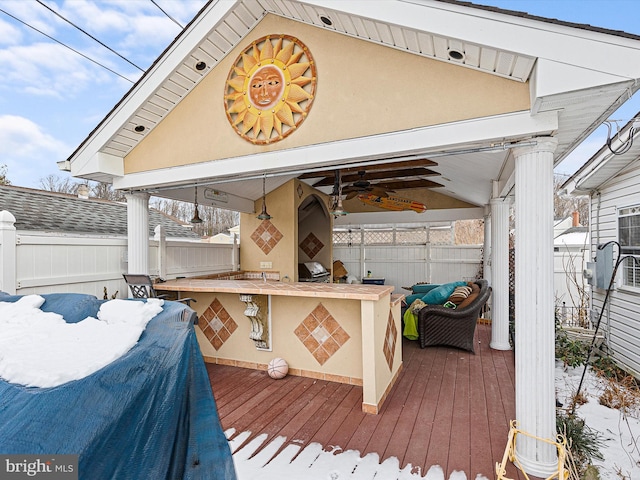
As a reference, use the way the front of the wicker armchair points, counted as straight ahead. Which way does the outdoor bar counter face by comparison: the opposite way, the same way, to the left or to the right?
to the left

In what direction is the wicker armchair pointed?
to the viewer's left

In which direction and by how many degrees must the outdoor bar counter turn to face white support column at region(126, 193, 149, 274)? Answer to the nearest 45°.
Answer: approximately 45° to its right

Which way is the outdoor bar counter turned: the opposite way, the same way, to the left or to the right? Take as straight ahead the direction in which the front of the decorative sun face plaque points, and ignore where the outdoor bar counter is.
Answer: the same way

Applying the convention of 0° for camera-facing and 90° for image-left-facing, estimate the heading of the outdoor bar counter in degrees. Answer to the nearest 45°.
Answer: approximately 45°

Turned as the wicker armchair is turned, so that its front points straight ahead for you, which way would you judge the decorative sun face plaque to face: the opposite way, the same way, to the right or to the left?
to the left

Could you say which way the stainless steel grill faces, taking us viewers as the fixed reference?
facing the viewer and to the right of the viewer

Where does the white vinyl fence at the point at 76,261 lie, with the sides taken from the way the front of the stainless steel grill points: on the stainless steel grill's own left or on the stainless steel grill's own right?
on the stainless steel grill's own right

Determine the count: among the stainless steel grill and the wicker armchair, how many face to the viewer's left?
1

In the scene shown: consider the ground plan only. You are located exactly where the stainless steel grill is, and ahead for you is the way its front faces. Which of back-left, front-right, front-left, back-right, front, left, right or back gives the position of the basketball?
front-right

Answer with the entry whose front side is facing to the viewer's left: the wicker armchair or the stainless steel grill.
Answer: the wicker armchair

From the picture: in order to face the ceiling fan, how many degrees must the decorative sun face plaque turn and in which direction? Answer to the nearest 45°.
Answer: approximately 180°
